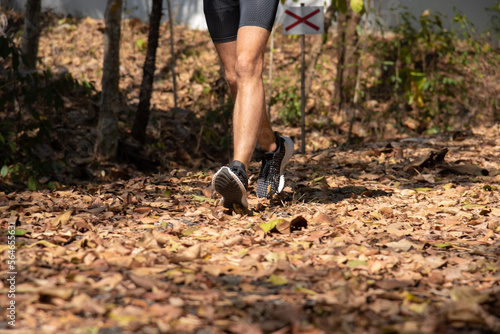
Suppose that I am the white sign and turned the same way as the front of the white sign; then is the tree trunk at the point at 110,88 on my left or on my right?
on my right

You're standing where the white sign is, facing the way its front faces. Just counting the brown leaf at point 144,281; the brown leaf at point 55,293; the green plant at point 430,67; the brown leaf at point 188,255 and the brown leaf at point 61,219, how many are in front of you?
4

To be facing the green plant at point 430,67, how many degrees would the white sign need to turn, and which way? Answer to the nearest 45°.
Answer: approximately 135° to its left

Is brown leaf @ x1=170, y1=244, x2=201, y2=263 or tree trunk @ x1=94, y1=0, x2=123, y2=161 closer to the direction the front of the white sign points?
the brown leaf

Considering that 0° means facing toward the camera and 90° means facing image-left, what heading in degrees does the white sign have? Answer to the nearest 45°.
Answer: approximately 0°

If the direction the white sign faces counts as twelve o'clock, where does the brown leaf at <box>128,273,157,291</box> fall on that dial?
The brown leaf is roughly at 12 o'clock from the white sign.

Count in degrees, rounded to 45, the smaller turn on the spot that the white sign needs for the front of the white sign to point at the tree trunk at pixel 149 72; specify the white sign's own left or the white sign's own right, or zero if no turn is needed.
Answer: approximately 90° to the white sign's own right

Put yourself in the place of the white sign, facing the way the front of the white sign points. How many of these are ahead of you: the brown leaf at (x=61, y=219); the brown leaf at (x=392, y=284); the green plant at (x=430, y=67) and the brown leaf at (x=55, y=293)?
3
